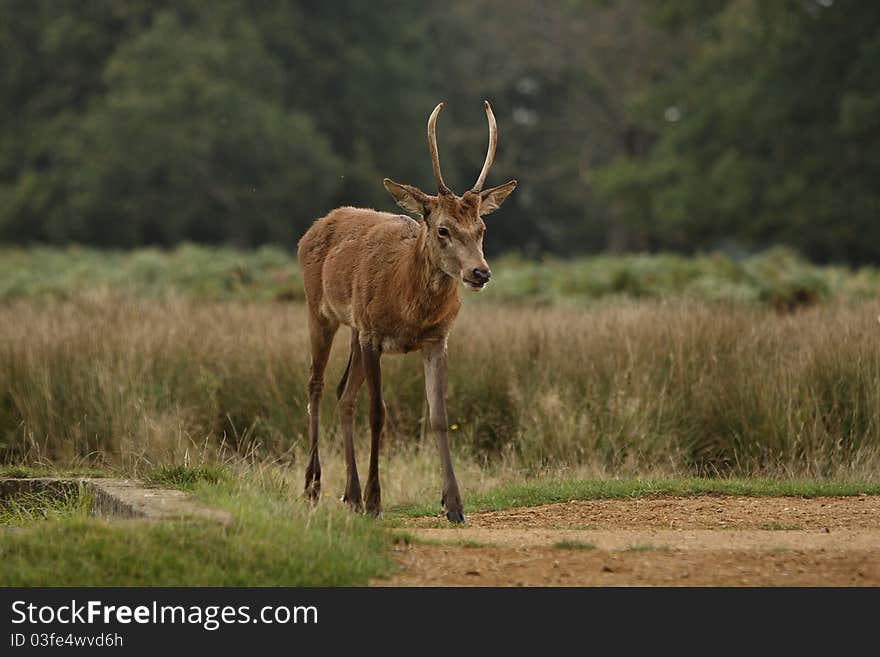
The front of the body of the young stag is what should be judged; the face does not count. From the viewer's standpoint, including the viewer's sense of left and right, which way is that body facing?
facing the viewer and to the right of the viewer
